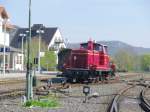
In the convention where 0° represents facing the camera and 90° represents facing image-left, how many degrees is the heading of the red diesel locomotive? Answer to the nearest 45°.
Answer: approximately 45°
